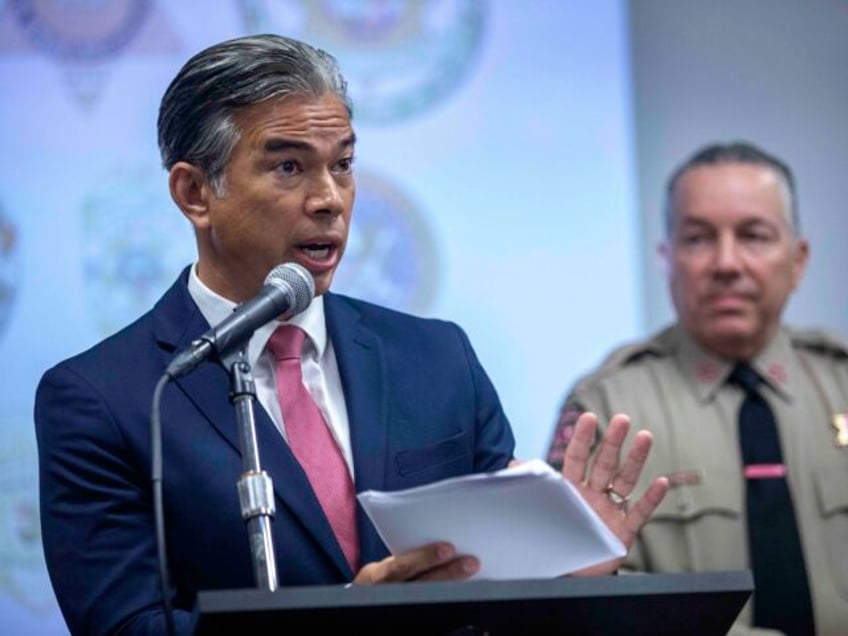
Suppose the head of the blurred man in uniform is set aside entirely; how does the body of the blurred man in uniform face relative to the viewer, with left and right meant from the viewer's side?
facing the viewer

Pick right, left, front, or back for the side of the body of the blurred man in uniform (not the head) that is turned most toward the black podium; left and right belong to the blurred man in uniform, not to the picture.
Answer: front

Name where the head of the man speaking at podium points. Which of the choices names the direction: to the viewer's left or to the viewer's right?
to the viewer's right

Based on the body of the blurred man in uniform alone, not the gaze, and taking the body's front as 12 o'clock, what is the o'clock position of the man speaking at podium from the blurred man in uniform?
The man speaking at podium is roughly at 1 o'clock from the blurred man in uniform.
